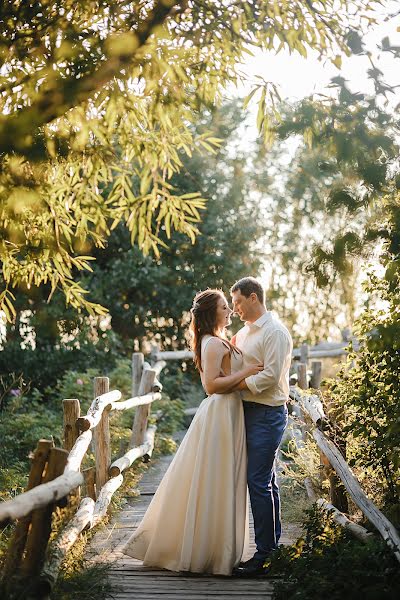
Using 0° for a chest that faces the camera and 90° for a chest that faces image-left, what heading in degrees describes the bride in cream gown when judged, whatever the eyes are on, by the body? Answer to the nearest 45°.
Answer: approximately 270°

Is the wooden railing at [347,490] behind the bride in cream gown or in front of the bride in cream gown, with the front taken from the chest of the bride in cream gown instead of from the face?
in front

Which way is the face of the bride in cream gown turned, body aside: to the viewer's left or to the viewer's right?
to the viewer's right

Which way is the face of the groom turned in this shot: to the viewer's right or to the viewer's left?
to the viewer's left
